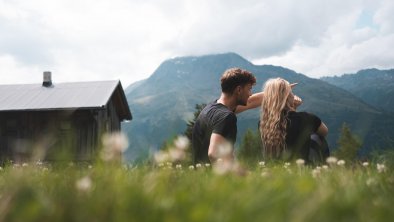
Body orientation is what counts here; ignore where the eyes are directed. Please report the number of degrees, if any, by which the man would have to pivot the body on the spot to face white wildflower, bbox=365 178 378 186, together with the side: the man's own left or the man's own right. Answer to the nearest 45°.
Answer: approximately 135° to the man's own right

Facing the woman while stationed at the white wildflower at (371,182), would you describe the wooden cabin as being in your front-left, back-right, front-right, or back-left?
front-left

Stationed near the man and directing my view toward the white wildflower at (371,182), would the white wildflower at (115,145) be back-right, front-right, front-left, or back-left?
front-right

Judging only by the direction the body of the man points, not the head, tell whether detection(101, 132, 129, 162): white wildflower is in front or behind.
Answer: behind

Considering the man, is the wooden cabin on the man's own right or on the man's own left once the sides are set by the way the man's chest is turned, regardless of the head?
on the man's own left

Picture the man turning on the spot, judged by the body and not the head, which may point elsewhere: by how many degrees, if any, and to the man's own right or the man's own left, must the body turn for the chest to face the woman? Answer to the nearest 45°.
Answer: approximately 45° to the man's own right

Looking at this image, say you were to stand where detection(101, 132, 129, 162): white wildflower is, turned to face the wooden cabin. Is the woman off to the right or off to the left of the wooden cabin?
right

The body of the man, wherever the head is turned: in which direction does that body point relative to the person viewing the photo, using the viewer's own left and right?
facing away from the viewer and to the right of the viewer

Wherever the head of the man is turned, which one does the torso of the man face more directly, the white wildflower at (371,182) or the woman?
the woman
